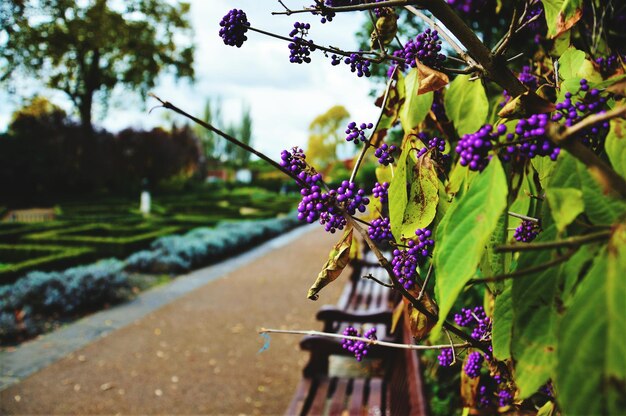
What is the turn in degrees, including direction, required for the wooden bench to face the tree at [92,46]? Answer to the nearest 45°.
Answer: approximately 45° to its right

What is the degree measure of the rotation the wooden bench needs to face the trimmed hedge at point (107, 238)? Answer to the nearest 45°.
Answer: approximately 45° to its right

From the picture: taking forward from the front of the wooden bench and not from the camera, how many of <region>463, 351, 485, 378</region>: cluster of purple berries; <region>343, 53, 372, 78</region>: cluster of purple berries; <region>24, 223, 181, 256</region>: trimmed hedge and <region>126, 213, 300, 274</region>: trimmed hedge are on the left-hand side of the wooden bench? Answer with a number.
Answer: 2

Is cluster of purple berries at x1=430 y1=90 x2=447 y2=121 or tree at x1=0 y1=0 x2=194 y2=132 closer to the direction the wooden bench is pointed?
the tree

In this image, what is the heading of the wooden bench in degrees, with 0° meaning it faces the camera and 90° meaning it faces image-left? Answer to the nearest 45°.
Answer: approximately 90°

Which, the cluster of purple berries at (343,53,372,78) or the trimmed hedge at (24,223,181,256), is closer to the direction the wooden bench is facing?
the trimmed hedge

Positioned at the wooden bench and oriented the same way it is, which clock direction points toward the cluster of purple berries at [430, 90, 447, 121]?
The cluster of purple berries is roughly at 9 o'clock from the wooden bench.

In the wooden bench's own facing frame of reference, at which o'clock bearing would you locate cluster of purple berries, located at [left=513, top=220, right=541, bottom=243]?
The cluster of purple berries is roughly at 9 o'clock from the wooden bench.

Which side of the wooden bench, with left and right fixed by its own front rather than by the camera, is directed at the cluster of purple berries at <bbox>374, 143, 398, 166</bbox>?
left

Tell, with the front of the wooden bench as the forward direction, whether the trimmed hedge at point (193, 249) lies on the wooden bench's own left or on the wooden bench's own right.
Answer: on the wooden bench's own right

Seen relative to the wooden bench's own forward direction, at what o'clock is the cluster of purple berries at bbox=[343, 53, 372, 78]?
The cluster of purple berries is roughly at 9 o'clock from the wooden bench.

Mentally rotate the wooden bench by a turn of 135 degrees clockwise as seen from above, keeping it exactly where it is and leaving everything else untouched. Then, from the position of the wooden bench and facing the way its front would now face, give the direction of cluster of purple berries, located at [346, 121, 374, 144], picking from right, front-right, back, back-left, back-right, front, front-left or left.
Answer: back-right

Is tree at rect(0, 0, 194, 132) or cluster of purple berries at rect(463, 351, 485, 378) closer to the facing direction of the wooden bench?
the tree
